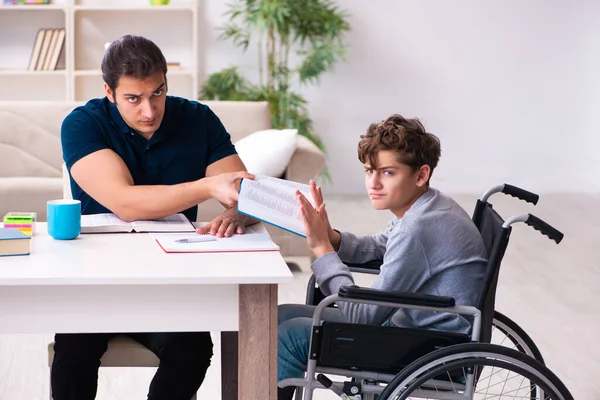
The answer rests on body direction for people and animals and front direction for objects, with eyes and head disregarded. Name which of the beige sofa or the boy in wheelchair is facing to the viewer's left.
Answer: the boy in wheelchair

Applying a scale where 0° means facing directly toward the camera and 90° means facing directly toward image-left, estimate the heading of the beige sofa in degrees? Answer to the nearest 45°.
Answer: approximately 0°

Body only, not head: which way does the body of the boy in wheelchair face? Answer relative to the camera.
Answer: to the viewer's left

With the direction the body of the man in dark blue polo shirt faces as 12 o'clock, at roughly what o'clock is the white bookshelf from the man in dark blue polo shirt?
The white bookshelf is roughly at 6 o'clock from the man in dark blue polo shirt.

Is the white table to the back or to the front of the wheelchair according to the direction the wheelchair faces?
to the front

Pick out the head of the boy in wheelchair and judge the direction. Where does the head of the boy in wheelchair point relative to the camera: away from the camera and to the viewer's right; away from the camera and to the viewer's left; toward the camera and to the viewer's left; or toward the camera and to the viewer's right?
toward the camera and to the viewer's left

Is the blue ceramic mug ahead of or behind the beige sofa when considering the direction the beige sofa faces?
ahead

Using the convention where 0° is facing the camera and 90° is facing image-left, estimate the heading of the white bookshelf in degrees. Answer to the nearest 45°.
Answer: approximately 0°

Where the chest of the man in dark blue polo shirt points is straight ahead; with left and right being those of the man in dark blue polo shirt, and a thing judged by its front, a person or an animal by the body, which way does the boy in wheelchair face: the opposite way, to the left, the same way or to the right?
to the right

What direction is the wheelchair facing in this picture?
to the viewer's left

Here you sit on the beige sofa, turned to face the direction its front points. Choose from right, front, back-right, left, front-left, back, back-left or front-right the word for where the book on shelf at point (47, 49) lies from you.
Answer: back
